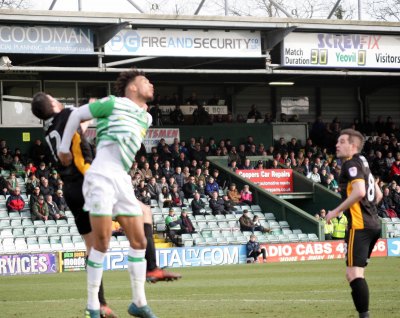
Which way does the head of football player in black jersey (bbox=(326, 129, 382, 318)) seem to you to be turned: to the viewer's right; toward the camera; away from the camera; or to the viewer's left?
to the viewer's left

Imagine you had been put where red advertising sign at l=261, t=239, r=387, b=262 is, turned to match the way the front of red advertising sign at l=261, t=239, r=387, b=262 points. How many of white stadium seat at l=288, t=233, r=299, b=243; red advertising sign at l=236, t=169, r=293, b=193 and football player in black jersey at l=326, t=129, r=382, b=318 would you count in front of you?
1

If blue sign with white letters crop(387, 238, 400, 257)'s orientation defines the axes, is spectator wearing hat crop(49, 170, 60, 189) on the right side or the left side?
on its right

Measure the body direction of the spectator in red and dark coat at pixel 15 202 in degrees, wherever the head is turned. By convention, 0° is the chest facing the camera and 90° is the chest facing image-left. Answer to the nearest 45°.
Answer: approximately 315°

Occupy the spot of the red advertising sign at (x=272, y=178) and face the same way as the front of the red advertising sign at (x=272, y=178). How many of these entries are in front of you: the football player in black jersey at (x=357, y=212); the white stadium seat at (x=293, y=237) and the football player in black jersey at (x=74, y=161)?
3

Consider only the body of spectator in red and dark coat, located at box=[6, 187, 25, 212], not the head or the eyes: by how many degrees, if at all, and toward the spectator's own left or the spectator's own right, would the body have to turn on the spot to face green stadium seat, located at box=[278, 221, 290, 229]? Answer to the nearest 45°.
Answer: approximately 45° to the spectator's own left

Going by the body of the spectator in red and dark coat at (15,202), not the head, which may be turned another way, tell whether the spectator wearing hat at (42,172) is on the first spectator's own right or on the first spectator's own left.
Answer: on the first spectator's own left

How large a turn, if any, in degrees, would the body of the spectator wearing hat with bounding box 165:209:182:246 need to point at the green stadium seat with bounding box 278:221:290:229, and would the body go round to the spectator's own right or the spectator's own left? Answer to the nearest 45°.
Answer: approximately 90° to the spectator's own left

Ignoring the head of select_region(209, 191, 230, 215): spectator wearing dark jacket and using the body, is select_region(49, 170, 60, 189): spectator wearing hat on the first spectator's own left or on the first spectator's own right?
on the first spectator's own right
